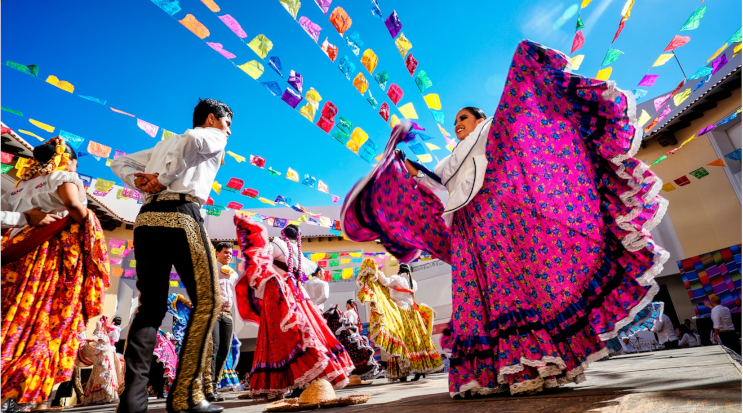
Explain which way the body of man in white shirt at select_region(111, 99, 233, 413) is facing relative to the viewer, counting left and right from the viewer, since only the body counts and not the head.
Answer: facing away from the viewer and to the right of the viewer

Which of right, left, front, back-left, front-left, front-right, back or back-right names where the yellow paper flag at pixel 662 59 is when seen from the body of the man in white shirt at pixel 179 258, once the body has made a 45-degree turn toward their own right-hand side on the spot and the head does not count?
front

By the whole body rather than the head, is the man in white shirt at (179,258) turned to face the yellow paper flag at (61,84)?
no

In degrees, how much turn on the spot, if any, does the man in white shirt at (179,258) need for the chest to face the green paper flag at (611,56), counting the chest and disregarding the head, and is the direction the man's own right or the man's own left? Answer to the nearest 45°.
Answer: approximately 45° to the man's own right

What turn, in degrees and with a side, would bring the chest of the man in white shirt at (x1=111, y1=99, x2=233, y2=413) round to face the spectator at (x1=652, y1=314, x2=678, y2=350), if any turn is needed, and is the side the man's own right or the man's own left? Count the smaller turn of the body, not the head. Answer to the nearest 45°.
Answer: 0° — they already face them

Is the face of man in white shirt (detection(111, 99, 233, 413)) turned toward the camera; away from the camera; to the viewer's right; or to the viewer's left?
to the viewer's right
